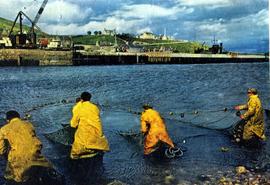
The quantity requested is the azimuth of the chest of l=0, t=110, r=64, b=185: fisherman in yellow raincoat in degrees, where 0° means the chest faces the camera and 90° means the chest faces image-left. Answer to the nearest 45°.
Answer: approximately 135°

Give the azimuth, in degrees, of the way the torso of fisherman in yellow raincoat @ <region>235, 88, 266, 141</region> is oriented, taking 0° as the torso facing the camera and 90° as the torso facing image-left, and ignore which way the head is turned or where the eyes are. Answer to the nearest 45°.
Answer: approximately 90°

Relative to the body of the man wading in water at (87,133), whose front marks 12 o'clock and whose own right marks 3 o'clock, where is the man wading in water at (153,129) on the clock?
the man wading in water at (153,129) is roughly at 3 o'clock from the man wading in water at (87,133).

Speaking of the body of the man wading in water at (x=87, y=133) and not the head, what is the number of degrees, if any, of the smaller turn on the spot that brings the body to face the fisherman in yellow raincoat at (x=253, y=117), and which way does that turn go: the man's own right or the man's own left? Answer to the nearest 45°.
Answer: approximately 90° to the man's own right

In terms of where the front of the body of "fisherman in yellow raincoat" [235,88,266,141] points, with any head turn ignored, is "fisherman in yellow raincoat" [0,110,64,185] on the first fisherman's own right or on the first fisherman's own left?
on the first fisherman's own left

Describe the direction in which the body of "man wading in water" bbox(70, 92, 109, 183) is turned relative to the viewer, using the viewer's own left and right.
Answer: facing away from the viewer and to the left of the viewer

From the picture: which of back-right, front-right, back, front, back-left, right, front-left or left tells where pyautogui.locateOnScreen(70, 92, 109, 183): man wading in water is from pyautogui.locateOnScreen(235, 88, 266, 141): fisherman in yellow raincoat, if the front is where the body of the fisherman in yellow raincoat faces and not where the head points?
front-left

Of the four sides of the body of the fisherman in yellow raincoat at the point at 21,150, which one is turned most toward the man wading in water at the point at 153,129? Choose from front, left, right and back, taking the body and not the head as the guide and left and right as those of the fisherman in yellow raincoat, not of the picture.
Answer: right

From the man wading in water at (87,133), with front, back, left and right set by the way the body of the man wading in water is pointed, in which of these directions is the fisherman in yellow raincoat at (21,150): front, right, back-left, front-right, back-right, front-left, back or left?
left
